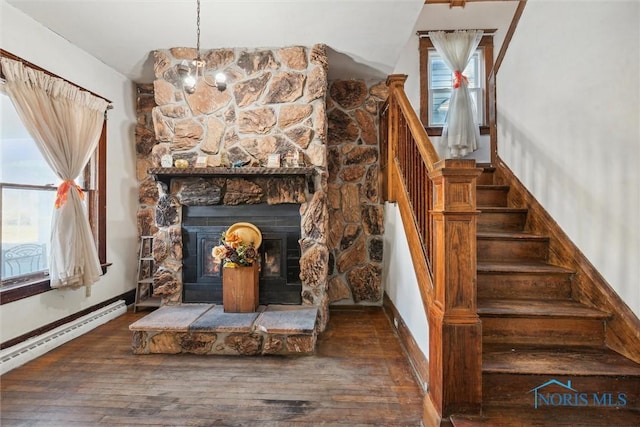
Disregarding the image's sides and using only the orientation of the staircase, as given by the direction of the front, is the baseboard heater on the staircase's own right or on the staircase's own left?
on the staircase's own right

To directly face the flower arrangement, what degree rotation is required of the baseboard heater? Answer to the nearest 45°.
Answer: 0° — it already faces it

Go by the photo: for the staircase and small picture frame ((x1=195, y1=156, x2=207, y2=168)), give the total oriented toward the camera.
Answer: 2

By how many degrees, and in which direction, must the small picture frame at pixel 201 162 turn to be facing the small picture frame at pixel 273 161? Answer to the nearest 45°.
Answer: approximately 45° to its left

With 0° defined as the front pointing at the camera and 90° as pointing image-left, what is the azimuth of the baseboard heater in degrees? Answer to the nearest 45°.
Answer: approximately 315°

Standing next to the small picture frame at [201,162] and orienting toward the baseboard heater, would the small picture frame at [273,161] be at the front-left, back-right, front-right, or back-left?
back-left

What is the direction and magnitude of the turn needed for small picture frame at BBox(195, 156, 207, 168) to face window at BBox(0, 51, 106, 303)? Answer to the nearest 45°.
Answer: approximately 90° to its right

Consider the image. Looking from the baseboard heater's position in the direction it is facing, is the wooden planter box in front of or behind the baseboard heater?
in front

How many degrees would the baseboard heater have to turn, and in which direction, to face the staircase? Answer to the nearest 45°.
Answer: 0° — it already faces it

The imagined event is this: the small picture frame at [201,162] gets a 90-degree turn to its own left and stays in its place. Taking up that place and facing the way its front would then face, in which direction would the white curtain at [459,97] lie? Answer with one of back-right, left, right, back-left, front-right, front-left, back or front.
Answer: front

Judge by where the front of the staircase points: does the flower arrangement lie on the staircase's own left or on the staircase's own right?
on the staircase's own right

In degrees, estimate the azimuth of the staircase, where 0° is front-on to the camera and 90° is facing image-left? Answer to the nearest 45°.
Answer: approximately 0°

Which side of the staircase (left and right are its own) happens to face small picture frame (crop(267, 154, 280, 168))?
right
